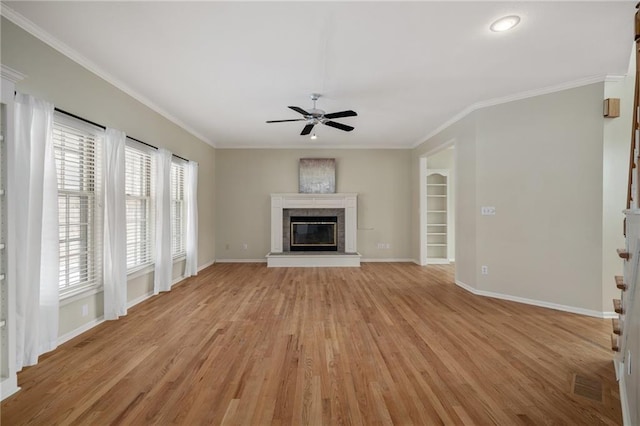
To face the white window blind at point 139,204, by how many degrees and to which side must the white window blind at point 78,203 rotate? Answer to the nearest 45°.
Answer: approximately 90° to its left

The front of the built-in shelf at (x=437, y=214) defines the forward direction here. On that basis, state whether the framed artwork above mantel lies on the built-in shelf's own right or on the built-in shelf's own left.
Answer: on the built-in shelf's own right

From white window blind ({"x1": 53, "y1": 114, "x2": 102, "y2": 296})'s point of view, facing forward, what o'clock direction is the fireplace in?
The fireplace is roughly at 10 o'clock from the white window blind.

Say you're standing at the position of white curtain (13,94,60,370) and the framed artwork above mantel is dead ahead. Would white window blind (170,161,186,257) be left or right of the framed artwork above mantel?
left

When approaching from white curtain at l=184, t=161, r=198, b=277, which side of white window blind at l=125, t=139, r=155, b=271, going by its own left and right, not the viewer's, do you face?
left

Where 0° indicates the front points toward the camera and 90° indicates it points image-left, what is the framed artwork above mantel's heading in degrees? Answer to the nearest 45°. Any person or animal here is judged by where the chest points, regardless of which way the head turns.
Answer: approximately 0°

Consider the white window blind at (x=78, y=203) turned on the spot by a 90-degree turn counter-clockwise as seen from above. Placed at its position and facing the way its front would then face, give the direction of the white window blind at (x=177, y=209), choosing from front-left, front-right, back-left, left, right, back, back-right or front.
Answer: front

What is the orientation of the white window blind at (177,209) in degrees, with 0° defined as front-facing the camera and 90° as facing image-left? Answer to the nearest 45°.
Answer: approximately 315°

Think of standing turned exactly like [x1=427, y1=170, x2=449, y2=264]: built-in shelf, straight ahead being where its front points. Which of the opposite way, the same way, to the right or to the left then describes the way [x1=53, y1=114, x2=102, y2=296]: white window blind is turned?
to the left

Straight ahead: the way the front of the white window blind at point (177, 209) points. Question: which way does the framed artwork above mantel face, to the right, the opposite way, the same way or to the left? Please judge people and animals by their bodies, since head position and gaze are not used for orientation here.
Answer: to the right

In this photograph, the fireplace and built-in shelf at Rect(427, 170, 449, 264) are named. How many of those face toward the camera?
2

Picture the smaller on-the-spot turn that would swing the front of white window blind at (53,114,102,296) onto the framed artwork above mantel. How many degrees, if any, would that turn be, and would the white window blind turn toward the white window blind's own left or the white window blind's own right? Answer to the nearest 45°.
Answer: approximately 45° to the white window blind's own left

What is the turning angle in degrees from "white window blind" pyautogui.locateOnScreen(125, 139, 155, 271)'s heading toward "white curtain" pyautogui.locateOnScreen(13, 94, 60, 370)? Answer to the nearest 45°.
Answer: approximately 90° to its right

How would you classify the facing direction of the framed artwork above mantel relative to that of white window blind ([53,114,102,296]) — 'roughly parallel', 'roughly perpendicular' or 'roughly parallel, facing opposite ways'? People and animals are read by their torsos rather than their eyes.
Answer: roughly perpendicular

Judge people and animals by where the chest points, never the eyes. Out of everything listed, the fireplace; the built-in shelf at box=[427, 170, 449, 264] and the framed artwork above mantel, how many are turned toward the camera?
3

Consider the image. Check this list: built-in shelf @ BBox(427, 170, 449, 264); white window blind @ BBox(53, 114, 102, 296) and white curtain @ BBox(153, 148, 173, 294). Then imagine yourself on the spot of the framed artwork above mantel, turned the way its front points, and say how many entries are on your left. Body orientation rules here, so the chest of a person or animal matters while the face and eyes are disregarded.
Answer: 1

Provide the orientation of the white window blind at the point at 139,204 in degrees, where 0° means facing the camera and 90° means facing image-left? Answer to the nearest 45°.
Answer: approximately 315°
